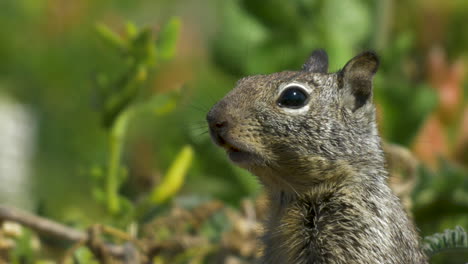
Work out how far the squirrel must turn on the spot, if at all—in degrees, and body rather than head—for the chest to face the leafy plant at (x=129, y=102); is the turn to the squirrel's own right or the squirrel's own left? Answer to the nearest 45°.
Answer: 0° — it already faces it

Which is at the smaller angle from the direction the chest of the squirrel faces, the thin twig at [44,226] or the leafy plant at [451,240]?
the thin twig

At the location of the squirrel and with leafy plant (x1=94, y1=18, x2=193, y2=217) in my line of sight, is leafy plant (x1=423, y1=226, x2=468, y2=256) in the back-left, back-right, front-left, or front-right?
back-right

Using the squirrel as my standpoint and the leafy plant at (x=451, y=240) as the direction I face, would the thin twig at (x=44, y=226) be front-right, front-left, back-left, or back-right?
back-left

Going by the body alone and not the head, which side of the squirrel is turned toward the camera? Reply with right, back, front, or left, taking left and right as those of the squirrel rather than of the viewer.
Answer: left

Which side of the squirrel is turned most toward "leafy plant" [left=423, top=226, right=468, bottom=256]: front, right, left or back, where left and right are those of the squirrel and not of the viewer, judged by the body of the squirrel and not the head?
back
